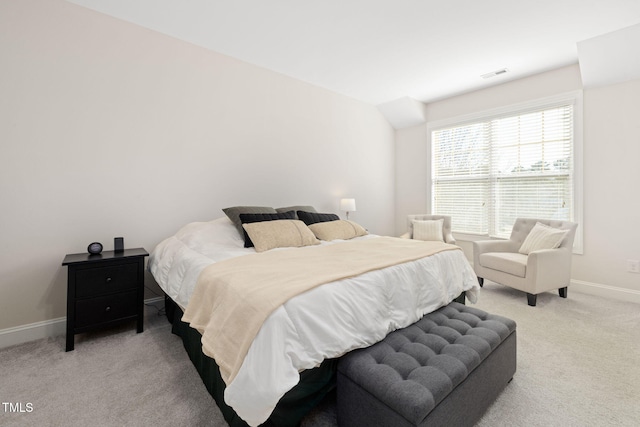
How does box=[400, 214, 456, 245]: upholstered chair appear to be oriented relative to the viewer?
toward the camera

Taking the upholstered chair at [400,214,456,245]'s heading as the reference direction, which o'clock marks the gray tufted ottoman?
The gray tufted ottoman is roughly at 12 o'clock from the upholstered chair.

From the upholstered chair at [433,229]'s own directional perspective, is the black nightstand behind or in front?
in front

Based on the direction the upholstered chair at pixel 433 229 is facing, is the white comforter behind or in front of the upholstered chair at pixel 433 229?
in front

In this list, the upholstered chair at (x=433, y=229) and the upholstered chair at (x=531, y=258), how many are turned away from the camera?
0

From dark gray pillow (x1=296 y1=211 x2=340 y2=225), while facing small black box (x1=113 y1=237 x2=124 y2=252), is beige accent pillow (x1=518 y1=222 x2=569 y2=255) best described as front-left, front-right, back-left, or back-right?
back-left

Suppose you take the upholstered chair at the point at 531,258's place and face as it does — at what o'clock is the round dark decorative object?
The round dark decorative object is roughly at 12 o'clock from the upholstered chair.

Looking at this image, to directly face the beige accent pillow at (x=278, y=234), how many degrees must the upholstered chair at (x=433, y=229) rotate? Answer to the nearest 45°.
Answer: approximately 45° to its right

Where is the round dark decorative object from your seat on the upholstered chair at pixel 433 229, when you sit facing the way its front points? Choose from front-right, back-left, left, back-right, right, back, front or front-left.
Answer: front-right

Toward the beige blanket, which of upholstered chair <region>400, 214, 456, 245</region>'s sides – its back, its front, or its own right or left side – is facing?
front

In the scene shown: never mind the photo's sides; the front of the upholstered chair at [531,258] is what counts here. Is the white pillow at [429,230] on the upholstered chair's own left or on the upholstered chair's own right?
on the upholstered chair's own right

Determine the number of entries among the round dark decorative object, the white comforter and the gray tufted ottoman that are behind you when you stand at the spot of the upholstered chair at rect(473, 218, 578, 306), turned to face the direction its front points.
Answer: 0

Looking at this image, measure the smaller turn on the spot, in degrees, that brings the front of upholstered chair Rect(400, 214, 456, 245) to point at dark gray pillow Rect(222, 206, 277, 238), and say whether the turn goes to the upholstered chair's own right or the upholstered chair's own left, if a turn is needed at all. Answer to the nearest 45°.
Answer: approximately 45° to the upholstered chair's own right

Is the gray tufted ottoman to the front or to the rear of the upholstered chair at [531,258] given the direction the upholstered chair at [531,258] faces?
to the front

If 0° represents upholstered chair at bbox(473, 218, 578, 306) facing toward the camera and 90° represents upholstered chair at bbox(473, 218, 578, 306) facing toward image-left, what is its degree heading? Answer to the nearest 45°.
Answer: approximately 45°

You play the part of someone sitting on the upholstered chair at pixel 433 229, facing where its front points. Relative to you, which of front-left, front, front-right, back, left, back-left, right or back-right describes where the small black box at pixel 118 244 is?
front-right
